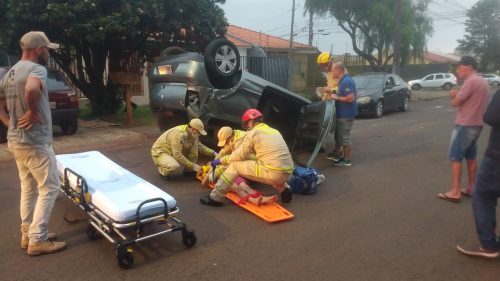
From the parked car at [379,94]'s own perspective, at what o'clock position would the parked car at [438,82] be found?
the parked car at [438,82] is roughly at 5 o'clock from the parked car at [379,94].

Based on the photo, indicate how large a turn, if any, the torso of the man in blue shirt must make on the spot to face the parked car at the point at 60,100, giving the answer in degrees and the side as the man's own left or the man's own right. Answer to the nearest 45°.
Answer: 0° — they already face it

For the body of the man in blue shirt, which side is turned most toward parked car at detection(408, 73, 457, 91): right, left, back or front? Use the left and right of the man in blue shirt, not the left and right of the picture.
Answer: right

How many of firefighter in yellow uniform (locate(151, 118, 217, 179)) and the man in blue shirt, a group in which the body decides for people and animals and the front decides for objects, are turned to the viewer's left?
1

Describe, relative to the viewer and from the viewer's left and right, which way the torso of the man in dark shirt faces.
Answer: facing to the left of the viewer

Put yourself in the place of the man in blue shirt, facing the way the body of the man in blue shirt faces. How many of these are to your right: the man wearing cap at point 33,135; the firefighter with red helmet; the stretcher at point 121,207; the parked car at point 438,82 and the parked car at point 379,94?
2

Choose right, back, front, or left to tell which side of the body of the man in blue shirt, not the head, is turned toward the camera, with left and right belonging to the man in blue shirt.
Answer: left

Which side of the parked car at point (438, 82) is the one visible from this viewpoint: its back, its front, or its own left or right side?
left

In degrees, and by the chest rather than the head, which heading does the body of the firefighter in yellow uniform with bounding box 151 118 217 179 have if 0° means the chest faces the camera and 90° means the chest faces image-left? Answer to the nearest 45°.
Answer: approximately 315°

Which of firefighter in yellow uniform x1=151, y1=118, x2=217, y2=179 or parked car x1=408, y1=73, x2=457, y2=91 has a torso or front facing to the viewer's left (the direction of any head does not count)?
the parked car

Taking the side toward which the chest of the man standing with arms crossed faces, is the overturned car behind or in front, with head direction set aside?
in front
